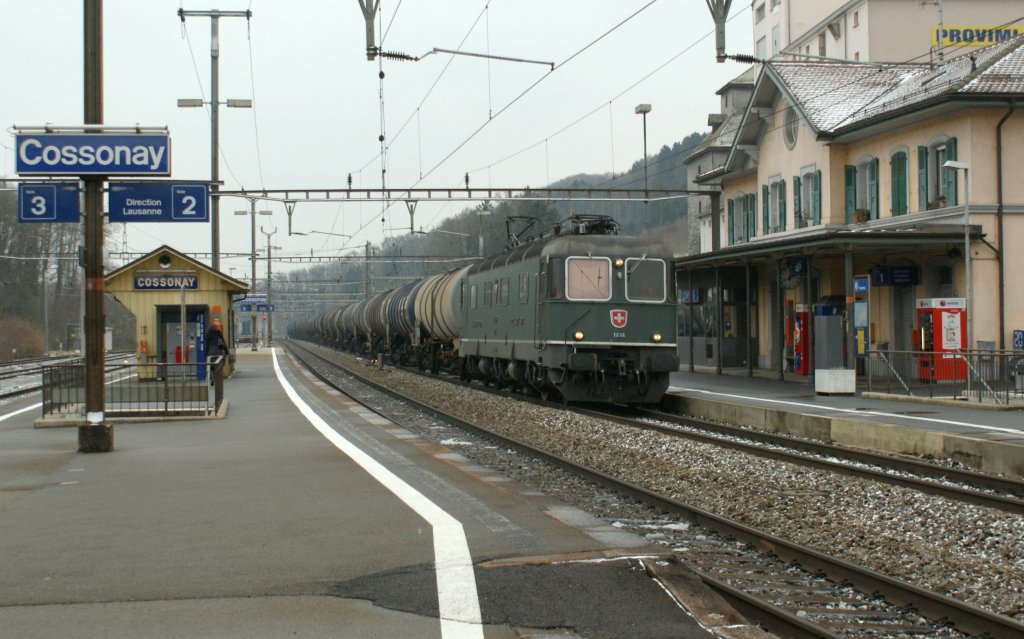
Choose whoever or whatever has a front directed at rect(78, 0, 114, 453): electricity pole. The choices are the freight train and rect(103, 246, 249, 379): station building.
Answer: the station building

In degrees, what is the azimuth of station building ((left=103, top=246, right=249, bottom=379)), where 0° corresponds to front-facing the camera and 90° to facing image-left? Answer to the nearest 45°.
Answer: approximately 0°

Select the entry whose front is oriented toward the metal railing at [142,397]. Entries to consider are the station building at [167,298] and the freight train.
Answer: the station building

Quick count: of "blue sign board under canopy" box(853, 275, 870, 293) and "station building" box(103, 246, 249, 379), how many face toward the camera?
2

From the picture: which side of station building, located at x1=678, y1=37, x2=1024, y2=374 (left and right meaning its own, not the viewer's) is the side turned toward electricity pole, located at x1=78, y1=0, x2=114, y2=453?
front

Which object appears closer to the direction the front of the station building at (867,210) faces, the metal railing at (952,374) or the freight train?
the freight train

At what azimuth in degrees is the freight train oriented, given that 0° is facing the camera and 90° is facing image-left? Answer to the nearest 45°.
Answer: approximately 315°

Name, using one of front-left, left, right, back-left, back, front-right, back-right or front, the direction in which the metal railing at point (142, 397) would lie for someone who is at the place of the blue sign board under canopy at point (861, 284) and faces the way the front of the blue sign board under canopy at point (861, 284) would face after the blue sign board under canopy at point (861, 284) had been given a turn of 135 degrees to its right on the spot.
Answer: left

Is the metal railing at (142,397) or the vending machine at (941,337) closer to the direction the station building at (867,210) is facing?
the metal railing

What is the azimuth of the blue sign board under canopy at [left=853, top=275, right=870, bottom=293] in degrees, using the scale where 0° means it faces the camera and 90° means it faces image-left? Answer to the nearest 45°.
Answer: approximately 0°

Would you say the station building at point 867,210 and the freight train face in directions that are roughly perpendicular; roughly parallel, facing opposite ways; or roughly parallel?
roughly perpendicular

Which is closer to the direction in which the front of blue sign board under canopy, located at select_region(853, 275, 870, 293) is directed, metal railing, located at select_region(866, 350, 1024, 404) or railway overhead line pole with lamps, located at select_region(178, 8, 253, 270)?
the metal railing
